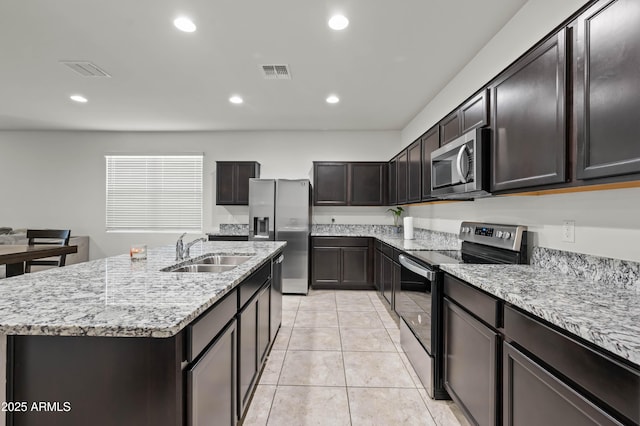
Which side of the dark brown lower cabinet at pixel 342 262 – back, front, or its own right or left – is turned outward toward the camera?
front

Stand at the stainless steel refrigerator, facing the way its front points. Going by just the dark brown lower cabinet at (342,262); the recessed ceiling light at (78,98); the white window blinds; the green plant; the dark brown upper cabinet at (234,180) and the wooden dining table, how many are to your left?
2

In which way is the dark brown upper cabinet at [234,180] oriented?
toward the camera

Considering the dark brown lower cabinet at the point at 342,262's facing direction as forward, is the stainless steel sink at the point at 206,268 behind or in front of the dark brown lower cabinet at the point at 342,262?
in front

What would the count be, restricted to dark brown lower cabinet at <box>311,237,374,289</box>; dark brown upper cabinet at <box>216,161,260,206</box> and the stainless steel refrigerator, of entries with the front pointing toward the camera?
3

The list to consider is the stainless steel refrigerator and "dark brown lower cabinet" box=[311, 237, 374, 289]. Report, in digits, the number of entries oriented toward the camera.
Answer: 2

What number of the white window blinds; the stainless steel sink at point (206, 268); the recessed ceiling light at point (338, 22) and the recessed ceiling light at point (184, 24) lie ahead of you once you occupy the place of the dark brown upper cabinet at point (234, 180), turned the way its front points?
3

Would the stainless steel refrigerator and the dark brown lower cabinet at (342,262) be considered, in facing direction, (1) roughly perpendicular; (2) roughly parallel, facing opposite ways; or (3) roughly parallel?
roughly parallel

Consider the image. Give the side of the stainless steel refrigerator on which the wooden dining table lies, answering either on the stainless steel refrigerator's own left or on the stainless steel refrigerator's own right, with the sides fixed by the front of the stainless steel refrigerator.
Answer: on the stainless steel refrigerator's own right

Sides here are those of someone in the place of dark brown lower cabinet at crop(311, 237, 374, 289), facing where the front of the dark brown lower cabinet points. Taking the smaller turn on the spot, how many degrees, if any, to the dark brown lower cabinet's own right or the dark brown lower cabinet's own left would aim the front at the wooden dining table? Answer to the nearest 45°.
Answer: approximately 45° to the dark brown lower cabinet's own right

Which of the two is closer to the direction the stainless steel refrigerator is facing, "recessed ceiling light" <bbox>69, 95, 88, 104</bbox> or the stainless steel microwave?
the stainless steel microwave

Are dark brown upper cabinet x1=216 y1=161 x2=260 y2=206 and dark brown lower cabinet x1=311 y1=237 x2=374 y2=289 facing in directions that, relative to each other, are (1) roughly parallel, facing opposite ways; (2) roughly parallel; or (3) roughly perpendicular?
roughly parallel

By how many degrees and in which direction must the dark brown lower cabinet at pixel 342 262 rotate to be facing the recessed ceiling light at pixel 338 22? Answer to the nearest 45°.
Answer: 0° — it already faces it

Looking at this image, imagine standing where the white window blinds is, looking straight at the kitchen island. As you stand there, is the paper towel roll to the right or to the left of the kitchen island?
left
